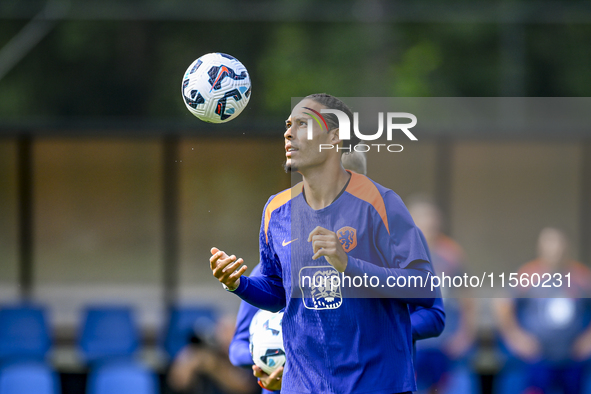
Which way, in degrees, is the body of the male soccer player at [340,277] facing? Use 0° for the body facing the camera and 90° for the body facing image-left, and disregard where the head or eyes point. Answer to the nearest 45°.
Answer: approximately 45°

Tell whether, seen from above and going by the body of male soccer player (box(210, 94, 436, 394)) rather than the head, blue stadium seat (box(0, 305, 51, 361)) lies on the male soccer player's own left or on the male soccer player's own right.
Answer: on the male soccer player's own right

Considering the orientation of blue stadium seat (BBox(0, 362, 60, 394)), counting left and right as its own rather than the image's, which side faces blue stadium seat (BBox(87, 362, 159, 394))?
left

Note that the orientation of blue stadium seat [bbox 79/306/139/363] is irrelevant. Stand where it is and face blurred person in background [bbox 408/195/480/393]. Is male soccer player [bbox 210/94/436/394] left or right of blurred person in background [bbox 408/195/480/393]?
right

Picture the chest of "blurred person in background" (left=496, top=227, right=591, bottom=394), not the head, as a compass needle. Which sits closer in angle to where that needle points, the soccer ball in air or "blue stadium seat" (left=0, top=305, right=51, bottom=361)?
the soccer ball in air

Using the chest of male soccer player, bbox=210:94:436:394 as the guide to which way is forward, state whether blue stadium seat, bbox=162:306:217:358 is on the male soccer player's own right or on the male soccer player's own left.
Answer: on the male soccer player's own right

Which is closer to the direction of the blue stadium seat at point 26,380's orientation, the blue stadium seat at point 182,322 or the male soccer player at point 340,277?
the male soccer player

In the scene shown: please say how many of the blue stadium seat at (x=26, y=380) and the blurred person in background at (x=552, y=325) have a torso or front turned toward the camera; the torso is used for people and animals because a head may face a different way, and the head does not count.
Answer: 2

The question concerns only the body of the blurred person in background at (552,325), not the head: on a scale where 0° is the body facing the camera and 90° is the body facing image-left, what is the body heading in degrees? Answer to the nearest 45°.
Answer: approximately 0°

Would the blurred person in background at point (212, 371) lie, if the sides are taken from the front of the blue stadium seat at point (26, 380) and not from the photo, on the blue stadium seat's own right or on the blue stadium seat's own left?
on the blue stadium seat's own left

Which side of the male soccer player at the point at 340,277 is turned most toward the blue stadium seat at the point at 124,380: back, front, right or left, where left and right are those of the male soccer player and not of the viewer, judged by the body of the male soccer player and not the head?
back
